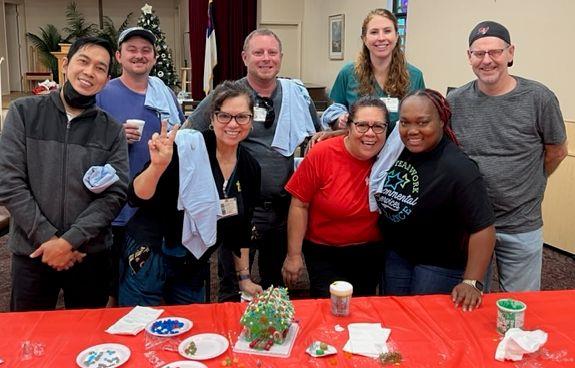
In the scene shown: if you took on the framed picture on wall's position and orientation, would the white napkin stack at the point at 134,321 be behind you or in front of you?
in front

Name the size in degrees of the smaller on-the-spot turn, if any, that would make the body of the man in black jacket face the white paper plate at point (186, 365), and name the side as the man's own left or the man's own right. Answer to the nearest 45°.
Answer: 0° — they already face it

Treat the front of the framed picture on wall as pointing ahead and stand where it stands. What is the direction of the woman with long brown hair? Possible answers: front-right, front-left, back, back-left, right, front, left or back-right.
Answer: front-left

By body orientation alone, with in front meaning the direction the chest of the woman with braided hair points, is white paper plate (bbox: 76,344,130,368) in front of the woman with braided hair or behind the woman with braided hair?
in front

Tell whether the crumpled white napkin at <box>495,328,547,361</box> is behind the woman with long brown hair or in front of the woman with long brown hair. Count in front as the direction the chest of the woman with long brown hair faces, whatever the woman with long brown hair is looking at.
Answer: in front

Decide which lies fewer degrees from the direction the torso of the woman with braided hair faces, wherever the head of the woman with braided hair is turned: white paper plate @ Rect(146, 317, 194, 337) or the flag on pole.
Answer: the white paper plate

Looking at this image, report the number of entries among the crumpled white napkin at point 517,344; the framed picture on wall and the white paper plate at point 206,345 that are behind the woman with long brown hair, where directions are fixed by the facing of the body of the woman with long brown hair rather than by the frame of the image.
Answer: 1

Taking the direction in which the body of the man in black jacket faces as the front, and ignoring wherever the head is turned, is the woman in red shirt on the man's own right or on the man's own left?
on the man's own left

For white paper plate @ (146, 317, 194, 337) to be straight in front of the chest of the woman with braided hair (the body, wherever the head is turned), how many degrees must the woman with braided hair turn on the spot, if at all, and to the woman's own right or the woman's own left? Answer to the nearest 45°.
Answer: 0° — they already face it

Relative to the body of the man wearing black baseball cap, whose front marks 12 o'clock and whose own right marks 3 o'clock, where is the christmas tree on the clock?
The christmas tree is roughly at 3 o'clock from the man wearing black baseball cap.
